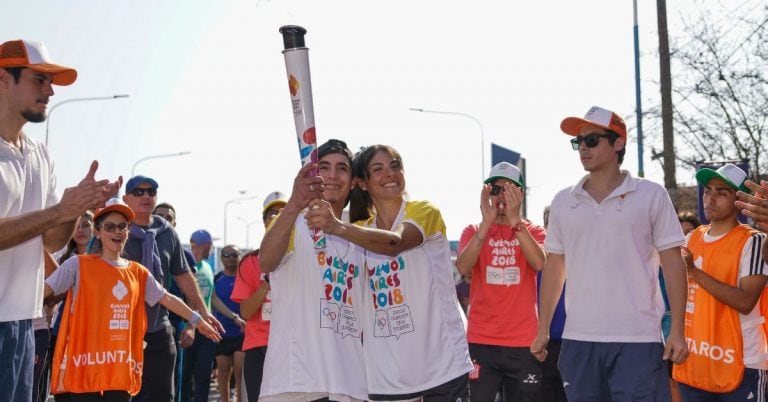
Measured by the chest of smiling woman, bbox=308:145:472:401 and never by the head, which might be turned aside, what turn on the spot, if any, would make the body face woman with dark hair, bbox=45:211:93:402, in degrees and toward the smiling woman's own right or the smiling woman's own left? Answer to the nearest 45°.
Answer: approximately 90° to the smiling woman's own right

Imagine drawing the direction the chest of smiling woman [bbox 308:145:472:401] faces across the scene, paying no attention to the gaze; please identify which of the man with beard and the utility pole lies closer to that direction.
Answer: the man with beard

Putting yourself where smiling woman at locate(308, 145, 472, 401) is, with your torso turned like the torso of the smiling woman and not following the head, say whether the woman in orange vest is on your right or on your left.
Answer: on your right

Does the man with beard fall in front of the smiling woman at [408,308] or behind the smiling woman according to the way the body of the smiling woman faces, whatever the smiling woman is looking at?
in front

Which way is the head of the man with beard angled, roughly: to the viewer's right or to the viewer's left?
to the viewer's right

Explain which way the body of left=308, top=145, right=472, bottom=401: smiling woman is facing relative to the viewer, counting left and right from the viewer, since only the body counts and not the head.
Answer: facing the viewer and to the left of the viewer

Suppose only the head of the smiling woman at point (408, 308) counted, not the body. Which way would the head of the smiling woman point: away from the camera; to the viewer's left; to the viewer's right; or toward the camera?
toward the camera

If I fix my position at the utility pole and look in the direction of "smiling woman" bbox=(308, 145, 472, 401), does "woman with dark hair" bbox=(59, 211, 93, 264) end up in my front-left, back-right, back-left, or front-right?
front-right

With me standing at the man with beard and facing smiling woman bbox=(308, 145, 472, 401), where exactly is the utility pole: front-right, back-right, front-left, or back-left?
front-left

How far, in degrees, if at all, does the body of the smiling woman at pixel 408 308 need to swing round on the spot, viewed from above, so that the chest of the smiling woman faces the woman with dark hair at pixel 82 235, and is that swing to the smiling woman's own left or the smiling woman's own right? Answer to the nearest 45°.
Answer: approximately 90° to the smiling woman's own right
